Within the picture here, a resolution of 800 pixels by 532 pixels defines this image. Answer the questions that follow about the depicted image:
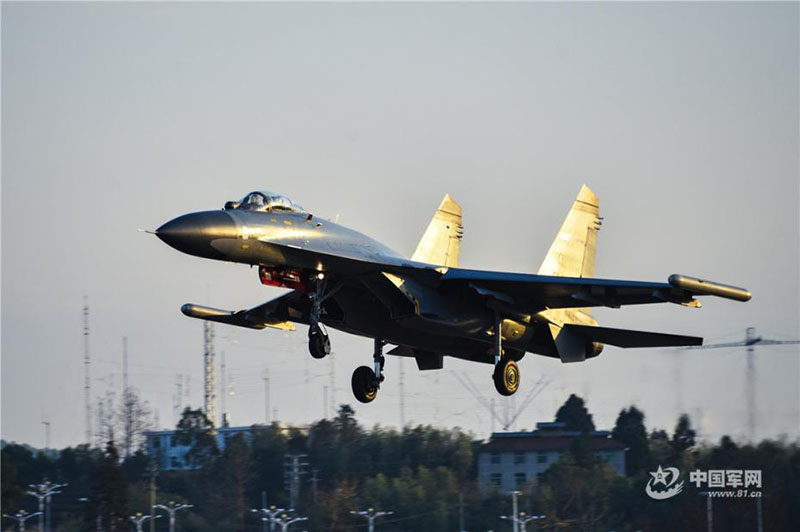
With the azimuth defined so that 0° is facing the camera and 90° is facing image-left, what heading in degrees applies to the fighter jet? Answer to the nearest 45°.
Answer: approximately 45°

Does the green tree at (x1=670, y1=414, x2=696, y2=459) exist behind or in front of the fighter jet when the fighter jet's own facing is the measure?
behind
